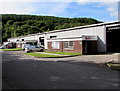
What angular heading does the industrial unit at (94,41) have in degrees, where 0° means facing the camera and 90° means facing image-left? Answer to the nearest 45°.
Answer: approximately 45°
